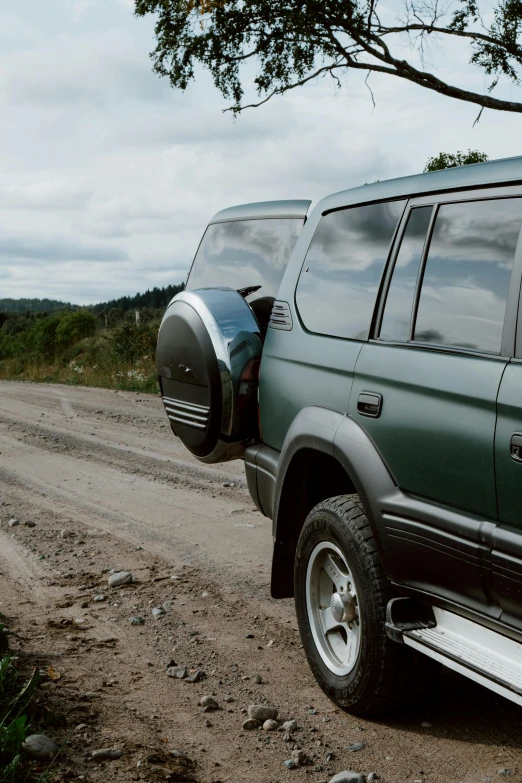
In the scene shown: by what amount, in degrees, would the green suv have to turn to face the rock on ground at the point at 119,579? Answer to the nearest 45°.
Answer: approximately 180°

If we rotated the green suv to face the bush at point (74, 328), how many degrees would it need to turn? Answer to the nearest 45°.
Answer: approximately 135° to its left

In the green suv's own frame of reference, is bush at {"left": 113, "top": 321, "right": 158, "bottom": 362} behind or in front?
behind

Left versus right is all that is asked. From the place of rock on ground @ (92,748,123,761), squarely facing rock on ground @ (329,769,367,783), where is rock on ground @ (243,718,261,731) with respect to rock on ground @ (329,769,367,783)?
left

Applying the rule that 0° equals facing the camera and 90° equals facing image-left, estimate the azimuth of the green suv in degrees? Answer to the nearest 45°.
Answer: approximately 315°
